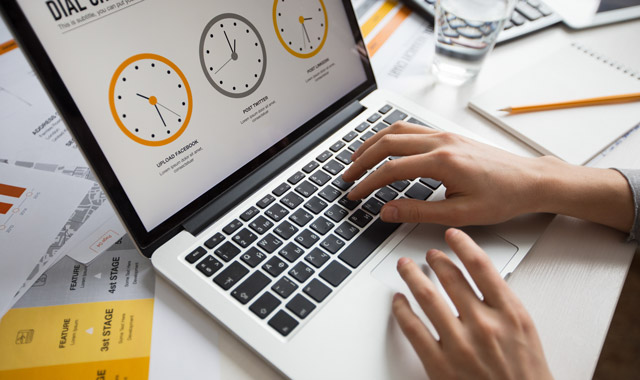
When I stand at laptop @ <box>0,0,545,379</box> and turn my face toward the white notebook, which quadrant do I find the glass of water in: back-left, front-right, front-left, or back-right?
front-left
